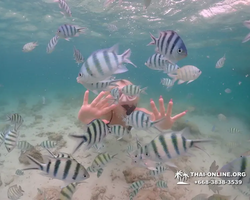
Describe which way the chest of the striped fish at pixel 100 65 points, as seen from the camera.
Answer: to the viewer's left

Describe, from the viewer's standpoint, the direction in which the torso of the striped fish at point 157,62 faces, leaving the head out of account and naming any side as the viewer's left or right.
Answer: facing to the left of the viewer

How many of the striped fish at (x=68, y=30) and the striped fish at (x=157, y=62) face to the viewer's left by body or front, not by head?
2

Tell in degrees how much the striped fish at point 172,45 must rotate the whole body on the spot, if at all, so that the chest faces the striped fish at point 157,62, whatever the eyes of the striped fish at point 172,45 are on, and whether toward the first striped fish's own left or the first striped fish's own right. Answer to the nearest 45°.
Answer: approximately 90° to the first striped fish's own left

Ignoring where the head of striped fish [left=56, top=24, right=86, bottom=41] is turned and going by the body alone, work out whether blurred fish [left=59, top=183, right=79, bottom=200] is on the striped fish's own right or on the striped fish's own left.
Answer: on the striped fish's own left

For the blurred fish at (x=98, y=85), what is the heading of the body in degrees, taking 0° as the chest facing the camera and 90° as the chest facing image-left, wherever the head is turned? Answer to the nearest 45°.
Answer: approximately 90°

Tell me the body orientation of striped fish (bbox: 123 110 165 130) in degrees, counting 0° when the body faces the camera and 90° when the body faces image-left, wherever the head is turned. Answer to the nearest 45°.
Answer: approximately 90°
